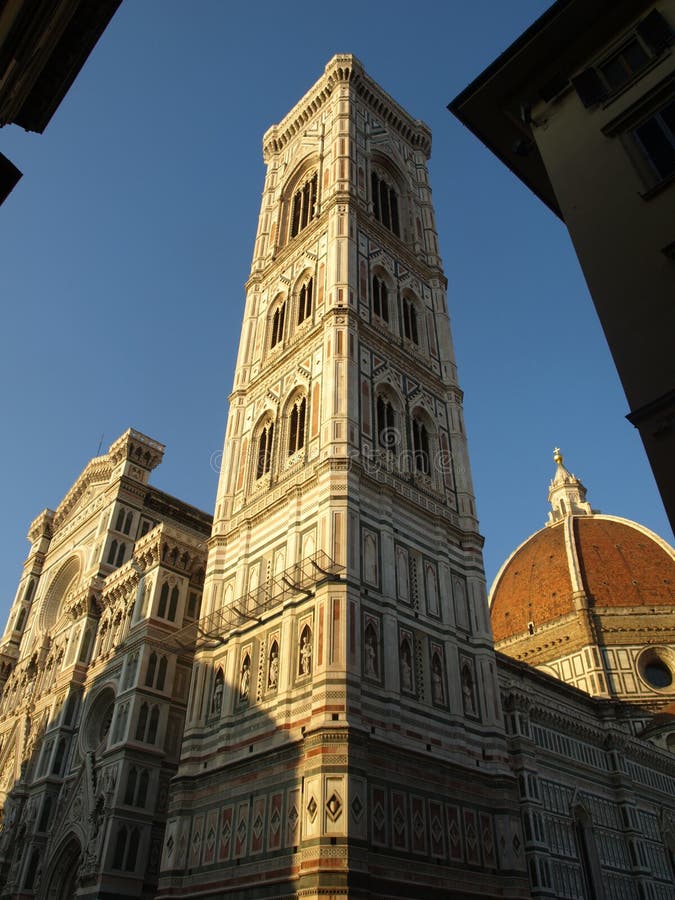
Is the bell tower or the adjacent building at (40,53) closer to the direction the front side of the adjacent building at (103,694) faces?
the adjacent building

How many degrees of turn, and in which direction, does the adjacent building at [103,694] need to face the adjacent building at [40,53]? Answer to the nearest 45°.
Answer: approximately 45° to its left

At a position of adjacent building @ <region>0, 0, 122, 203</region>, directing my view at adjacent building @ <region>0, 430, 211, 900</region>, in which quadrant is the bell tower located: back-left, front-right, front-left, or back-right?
front-right

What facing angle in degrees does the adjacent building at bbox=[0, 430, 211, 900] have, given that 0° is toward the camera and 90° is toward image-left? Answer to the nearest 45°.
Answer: approximately 45°

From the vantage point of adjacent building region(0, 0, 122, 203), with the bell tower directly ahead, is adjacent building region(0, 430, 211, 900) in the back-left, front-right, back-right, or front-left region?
front-left

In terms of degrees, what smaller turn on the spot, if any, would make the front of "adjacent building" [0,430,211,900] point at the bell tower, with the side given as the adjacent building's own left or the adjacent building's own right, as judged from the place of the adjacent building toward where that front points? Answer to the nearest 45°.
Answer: approximately 90° to the adjacent building's own left

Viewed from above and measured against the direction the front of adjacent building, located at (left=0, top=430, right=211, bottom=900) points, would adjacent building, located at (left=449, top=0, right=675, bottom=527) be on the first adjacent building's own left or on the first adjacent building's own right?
on the first adjacent building's own left
